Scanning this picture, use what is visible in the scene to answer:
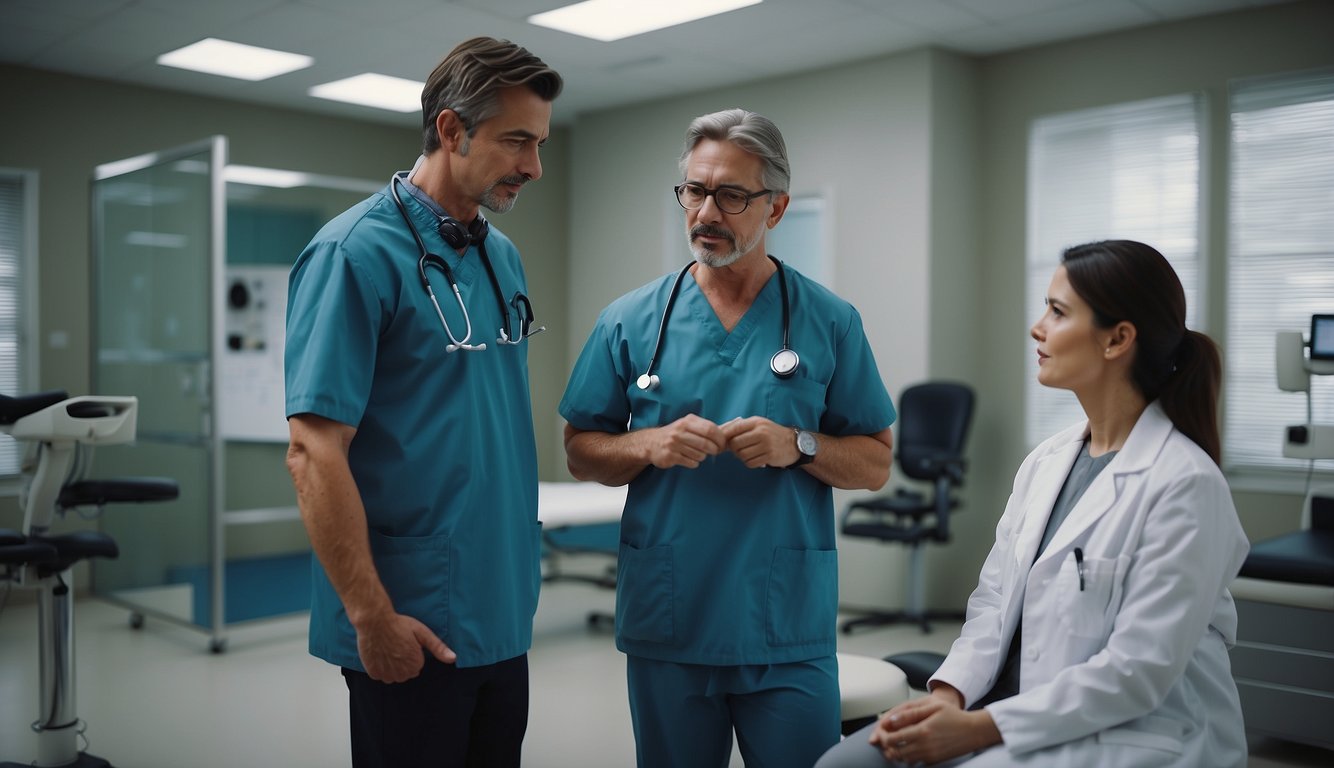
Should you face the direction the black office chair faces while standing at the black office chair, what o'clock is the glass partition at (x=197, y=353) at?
The glass partition is roughly at 1 o'clock from the black office chair.

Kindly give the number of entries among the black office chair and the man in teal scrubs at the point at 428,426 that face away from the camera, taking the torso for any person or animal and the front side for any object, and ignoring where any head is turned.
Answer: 0

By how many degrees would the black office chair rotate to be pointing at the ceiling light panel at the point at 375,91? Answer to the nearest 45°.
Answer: approximately 45° to its right

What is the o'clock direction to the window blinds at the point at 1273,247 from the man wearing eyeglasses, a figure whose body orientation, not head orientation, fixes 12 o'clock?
The window blinds is roughly at 7 o'clock from the man wearing eyeglasses.

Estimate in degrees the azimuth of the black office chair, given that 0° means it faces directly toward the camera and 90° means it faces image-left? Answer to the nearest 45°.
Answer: approximately 45°

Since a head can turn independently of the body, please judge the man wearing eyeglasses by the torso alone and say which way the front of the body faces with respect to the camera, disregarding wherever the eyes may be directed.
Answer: toward the camera

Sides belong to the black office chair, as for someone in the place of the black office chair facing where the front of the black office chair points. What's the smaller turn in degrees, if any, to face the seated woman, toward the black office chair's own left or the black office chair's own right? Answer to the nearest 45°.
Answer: approximately 45° to the black office chair's own left

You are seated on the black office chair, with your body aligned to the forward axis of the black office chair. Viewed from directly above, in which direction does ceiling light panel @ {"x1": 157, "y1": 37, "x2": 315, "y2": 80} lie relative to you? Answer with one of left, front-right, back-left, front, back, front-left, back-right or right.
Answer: front-right

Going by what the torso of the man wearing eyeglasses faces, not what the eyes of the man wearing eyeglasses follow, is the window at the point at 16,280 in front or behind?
behind

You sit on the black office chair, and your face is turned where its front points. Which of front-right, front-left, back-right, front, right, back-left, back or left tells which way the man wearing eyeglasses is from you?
front-left

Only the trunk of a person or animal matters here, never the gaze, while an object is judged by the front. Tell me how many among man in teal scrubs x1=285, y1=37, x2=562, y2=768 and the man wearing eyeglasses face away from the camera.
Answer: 0

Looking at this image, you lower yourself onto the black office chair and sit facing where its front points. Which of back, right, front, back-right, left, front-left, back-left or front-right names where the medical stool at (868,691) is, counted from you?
front-left

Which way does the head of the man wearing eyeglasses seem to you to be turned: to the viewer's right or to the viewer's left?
to the viewer's left

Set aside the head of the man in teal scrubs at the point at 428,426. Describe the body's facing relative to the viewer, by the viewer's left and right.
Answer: facing the viewer and to the right of the viewer

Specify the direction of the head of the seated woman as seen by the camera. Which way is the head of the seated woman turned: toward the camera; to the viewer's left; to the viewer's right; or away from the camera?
to the viewer's left
